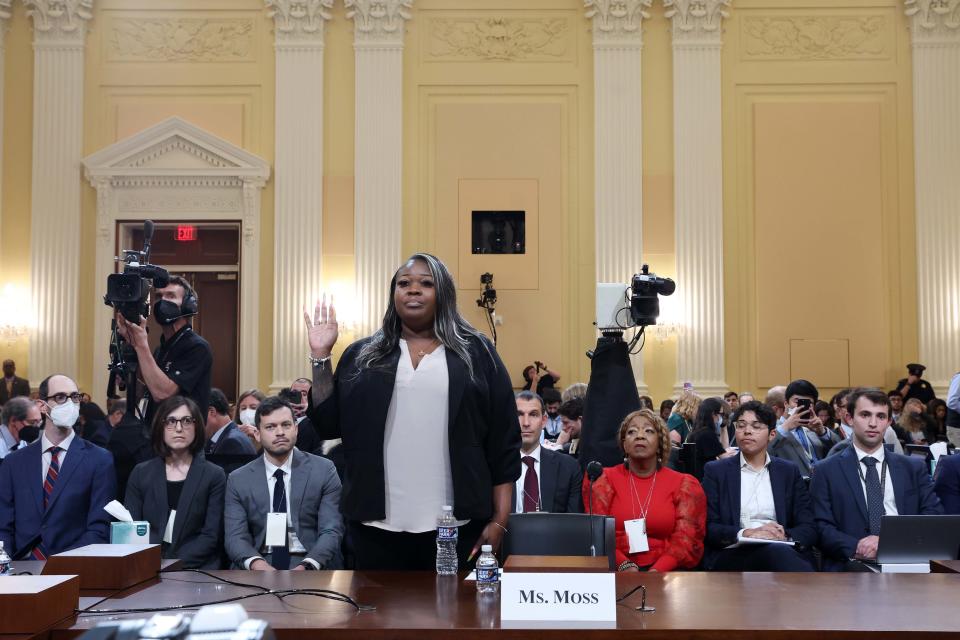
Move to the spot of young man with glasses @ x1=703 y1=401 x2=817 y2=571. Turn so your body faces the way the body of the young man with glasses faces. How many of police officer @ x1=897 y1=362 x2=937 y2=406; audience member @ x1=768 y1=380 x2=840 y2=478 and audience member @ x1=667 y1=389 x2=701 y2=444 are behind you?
3

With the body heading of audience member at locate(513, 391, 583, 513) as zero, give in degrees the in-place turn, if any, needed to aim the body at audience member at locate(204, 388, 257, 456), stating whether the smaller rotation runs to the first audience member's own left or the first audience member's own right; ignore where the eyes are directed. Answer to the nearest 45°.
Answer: approximately 90° to the first audience member's own right

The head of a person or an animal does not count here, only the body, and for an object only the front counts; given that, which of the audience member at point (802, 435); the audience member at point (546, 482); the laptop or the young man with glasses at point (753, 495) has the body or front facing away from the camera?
the laptop

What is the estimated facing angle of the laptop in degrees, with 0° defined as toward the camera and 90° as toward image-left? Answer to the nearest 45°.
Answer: approximately 180°

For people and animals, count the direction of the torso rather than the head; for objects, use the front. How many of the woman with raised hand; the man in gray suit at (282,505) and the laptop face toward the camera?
2

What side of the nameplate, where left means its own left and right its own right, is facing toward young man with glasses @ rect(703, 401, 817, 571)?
back

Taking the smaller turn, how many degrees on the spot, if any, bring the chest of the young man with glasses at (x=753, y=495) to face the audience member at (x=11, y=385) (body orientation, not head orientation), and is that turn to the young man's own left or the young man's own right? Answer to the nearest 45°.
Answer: approximately 135° to the young man's own right

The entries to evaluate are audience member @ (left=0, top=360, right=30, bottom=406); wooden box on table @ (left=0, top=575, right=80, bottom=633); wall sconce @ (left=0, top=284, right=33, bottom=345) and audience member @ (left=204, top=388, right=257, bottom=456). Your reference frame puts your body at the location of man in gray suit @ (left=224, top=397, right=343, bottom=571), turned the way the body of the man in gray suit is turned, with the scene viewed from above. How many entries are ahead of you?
1
